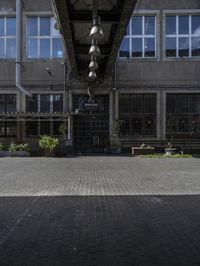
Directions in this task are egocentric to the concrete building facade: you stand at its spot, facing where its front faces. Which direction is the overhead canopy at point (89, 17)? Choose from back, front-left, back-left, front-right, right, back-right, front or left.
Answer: front

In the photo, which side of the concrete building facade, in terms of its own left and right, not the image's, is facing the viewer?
front

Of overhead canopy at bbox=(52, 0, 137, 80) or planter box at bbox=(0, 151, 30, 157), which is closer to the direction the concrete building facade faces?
the overhead canopy
